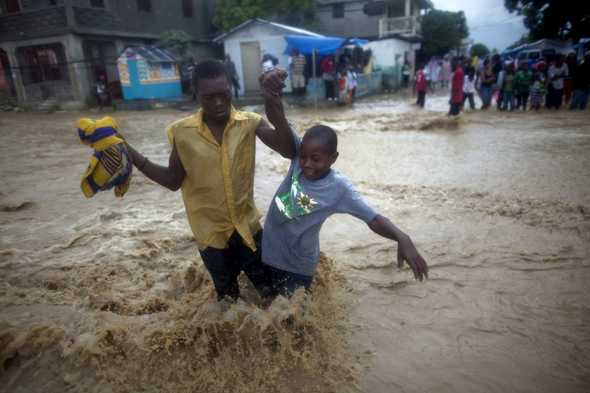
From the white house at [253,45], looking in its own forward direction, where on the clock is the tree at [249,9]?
The tree is roughly at 6 o'clock from the white house.

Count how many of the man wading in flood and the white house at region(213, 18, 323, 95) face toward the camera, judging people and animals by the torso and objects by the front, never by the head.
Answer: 2

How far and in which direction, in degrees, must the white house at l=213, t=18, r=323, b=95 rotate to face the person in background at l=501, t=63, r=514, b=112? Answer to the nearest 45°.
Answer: approximately 45° to its left

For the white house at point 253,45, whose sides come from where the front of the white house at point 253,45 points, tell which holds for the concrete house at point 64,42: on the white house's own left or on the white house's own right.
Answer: on the white house's own right

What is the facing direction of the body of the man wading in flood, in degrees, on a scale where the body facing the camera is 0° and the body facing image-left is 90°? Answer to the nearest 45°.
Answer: approximately 0°

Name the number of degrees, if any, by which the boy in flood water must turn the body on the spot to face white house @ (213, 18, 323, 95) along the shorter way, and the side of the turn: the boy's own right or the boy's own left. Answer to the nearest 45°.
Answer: approximately 135° to the boy's own right

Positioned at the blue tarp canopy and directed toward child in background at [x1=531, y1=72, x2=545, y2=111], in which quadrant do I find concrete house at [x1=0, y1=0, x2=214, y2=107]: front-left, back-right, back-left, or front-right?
back-right

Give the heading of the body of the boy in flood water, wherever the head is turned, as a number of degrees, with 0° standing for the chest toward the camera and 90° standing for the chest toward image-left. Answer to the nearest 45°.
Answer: approximately 45°
